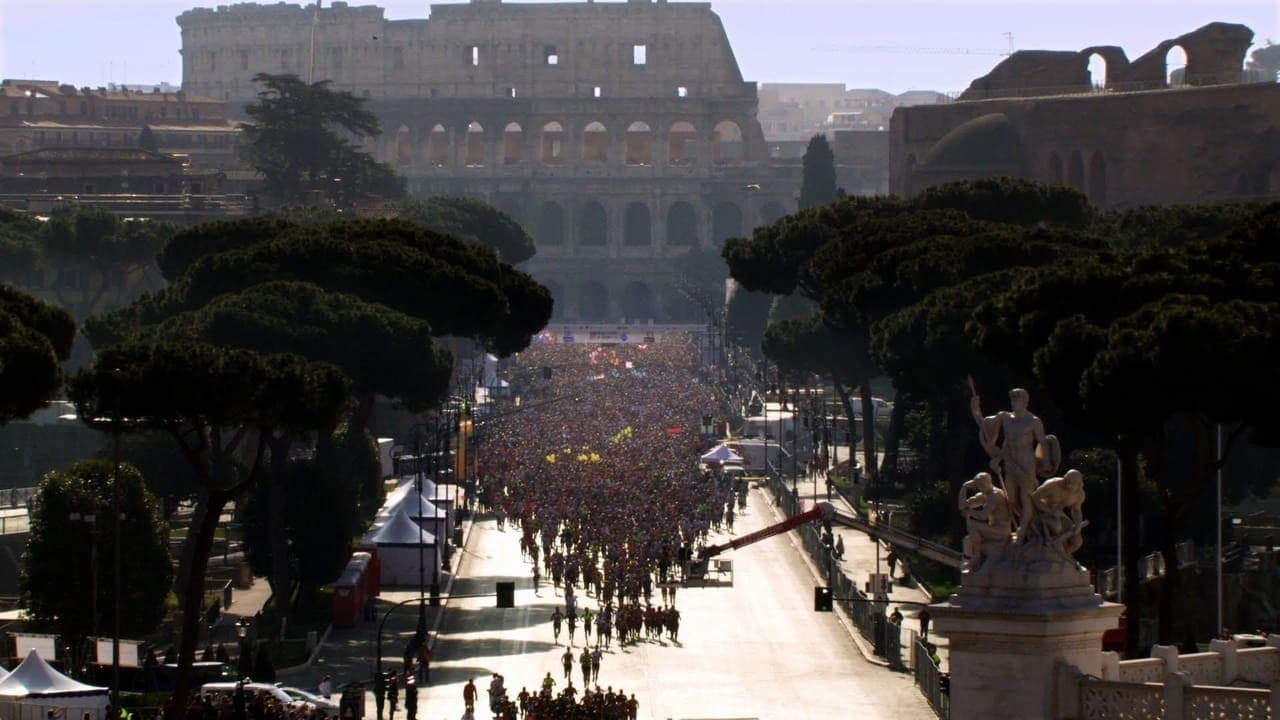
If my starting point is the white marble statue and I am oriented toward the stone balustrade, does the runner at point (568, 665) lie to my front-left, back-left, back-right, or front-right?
back-left

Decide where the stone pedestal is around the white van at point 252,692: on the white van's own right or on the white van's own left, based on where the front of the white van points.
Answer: on the white van's own right

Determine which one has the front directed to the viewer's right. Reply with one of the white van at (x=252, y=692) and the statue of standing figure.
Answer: the white van

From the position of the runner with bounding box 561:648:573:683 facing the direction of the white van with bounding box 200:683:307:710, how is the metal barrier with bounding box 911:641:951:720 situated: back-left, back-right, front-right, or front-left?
back-left

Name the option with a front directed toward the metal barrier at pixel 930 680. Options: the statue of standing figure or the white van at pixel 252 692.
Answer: the white van

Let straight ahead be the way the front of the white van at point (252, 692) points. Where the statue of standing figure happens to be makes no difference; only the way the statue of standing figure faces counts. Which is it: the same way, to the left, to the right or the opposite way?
to the right

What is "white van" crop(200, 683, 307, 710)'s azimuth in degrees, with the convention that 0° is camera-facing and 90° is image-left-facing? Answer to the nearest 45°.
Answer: approximately 270°

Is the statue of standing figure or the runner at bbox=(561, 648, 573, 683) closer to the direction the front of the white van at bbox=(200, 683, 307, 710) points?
the runner

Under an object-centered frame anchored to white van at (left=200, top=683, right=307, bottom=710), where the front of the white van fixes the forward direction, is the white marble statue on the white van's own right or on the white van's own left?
on the white van's own right
